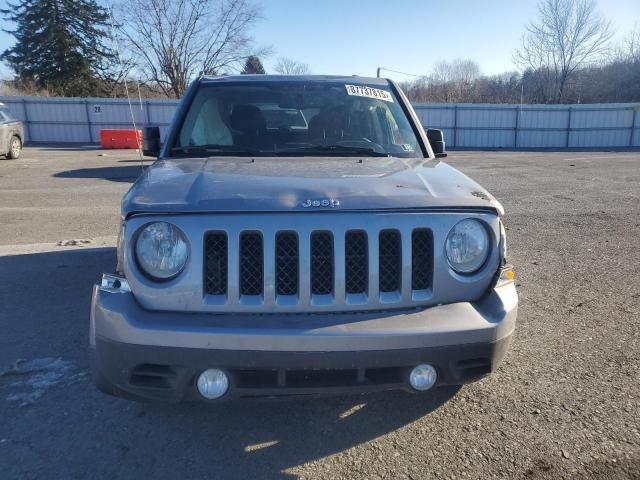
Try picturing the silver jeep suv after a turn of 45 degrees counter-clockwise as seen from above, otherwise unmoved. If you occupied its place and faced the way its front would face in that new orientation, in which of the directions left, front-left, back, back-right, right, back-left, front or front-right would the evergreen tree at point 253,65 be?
back-left

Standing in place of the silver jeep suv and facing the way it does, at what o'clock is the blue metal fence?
The blue metal fence is roughly at 7 o'clock from the silver jeep suv.

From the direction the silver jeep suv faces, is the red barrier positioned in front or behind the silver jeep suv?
behind

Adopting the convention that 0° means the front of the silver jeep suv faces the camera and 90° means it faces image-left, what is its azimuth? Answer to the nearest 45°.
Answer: approximately 0°

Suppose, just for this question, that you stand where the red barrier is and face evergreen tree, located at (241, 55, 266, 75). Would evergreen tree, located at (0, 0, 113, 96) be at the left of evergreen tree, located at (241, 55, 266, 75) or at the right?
left

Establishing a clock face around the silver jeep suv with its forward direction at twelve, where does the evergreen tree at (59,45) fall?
The evergreen tree is roughly at 5 o'clock from the silver jeep suv.
